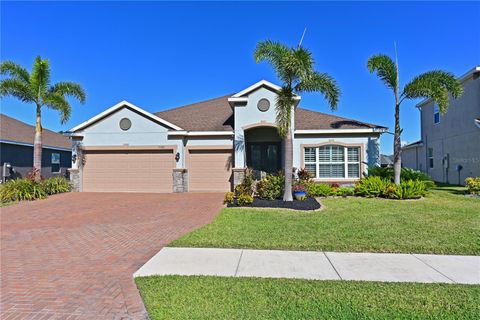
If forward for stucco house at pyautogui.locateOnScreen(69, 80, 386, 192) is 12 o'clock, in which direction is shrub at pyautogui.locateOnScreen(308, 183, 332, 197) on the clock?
The shrub is roughly at 10 o'clock from the stucco house.

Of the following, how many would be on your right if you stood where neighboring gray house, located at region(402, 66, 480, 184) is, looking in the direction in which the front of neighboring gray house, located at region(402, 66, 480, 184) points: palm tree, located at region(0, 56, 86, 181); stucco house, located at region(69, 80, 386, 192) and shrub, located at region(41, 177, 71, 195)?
3

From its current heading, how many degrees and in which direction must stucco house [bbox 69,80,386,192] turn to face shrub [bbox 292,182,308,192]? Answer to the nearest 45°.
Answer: approximately 45° to its left

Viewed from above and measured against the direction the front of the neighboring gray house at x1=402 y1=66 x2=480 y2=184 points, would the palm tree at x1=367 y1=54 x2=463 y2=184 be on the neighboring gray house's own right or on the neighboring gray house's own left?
on the neighboring gray house's own right

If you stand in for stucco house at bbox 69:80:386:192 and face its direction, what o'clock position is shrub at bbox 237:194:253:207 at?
The shrub is roughly at 11 o'clock from the stucco house.

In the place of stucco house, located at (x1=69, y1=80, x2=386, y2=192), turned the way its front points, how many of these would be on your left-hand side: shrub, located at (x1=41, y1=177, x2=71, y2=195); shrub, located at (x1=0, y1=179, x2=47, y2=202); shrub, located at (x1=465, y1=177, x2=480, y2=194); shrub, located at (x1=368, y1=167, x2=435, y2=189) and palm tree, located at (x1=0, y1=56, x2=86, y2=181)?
2

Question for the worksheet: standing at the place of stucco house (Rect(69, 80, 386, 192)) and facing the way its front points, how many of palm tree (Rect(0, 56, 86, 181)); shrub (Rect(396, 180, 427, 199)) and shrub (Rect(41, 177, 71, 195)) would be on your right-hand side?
2

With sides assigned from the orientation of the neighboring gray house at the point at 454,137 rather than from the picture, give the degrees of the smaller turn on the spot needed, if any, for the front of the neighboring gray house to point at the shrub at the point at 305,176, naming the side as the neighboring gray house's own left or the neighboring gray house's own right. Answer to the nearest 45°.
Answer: approximately 90° to the neighboring gray house's own right

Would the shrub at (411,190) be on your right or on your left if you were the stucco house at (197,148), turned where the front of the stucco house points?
on your left

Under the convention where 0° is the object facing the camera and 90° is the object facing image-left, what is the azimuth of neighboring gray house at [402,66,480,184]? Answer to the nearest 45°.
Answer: approximately 315°

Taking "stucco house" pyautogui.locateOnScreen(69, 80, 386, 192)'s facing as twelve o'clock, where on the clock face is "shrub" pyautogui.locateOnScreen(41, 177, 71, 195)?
The shrub is roughly at 3 o'clock from the stucco house.

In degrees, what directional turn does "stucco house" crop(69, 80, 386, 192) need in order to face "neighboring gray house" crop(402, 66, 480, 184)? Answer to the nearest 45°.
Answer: approximately 90° to its left

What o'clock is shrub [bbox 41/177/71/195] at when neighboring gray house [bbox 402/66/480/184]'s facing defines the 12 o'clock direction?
The shrub is roughly at 3 o'clock from the neighboring gray house.

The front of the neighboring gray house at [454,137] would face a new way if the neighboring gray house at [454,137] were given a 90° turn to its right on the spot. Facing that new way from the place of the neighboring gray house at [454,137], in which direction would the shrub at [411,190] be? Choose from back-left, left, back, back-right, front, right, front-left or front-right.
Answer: front-left

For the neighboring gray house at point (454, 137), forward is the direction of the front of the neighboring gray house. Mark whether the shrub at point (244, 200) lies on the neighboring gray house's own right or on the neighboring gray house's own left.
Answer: on the neighboring gray house's own right

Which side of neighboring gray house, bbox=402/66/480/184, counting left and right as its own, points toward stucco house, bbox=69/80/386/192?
right

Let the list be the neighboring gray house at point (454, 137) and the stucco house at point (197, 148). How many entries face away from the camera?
0

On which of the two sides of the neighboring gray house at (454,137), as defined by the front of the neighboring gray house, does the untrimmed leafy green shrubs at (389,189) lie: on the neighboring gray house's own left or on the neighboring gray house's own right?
on the neighboring gray house's own right
